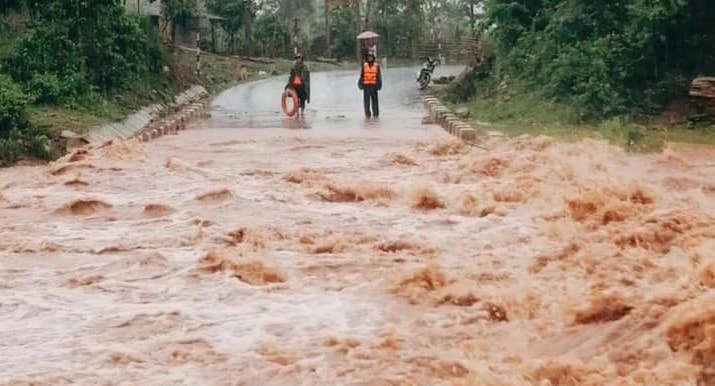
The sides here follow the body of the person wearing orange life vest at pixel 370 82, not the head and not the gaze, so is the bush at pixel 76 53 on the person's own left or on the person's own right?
on the person's own right

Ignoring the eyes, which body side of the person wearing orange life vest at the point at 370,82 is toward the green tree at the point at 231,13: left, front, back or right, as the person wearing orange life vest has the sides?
back

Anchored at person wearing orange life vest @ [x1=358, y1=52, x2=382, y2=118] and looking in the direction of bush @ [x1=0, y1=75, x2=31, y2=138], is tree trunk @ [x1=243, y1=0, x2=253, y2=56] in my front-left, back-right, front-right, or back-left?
back-right

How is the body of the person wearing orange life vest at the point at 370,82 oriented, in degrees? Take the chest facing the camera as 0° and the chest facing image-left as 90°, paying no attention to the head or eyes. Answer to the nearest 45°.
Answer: approximately 0°

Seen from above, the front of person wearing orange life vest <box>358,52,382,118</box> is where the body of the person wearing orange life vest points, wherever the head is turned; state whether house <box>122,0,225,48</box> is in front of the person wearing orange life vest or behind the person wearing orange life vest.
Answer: behind

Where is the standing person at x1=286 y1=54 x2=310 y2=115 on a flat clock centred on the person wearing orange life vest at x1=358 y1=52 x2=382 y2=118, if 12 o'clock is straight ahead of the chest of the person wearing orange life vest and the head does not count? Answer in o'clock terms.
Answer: The standing person is roughly at 3 o'clock from the person wearing orange life vest.

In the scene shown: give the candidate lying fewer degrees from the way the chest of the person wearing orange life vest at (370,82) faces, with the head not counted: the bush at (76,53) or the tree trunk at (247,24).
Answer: the bush

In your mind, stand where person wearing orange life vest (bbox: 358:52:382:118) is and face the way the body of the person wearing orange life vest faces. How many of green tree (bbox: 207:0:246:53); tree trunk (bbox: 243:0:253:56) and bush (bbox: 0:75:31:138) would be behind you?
2

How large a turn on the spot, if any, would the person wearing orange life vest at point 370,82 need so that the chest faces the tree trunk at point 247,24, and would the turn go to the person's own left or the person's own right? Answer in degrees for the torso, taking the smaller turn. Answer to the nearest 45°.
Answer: approximately 180°

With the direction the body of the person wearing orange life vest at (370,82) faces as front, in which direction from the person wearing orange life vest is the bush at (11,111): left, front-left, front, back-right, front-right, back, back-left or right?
front-right

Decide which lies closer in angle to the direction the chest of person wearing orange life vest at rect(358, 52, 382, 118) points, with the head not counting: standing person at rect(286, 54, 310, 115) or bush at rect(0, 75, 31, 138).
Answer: the bush
